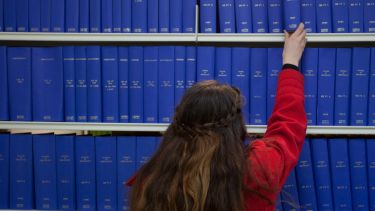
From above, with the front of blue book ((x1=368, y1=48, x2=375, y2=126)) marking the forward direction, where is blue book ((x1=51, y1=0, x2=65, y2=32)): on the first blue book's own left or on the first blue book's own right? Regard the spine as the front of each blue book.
on the first blue book's own right

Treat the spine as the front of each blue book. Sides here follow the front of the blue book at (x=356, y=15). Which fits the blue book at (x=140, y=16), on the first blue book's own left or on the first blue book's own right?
on the first blue book's own right

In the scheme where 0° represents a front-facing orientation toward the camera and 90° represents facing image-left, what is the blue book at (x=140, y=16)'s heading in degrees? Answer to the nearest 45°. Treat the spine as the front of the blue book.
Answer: approximately 0°

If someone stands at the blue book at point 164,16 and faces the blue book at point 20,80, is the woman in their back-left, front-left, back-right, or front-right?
back-left

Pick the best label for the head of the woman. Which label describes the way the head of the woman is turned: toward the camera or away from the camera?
away from the camera
